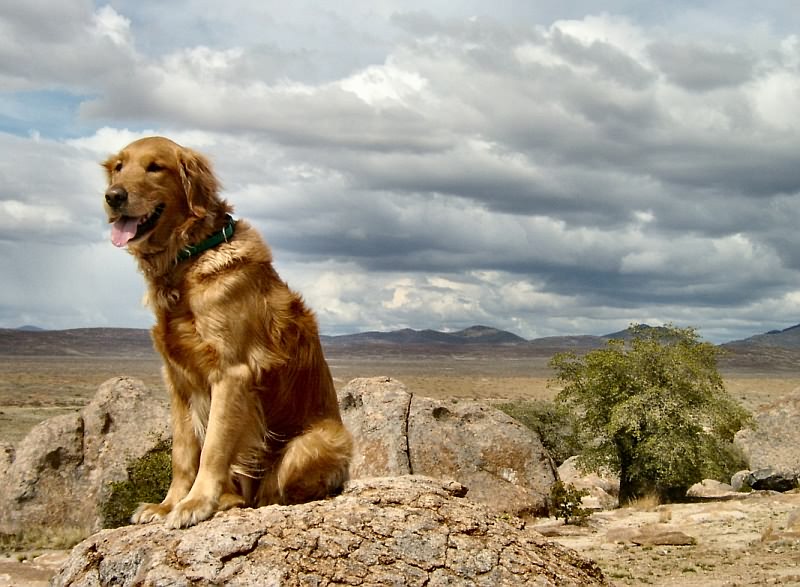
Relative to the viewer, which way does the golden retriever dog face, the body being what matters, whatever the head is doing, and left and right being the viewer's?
facing the viewer and to the left of the viewer

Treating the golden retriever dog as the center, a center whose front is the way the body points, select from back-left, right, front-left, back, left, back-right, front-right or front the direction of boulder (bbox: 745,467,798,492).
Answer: back

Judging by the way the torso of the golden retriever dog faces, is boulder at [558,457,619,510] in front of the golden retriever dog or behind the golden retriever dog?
behind

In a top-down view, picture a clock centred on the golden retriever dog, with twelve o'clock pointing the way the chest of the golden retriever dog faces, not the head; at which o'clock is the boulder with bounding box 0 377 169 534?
The boulder is roughly at 4 o'clock from the golden retriever dog.

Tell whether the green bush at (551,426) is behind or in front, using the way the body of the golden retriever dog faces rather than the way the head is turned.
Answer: behind

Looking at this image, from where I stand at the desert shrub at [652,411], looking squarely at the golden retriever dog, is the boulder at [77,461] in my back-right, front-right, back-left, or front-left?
front-right

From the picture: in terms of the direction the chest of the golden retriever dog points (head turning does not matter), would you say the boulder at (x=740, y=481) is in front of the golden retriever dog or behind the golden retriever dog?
behind

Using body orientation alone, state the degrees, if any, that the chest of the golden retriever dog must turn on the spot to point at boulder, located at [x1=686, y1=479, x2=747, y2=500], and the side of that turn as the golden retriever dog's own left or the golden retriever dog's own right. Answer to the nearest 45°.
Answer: approximately 180°
